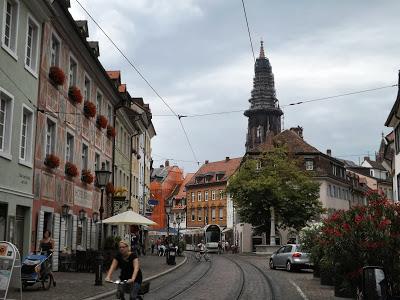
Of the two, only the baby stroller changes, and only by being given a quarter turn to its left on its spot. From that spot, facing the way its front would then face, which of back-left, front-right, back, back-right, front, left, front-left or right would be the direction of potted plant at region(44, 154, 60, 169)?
back-left

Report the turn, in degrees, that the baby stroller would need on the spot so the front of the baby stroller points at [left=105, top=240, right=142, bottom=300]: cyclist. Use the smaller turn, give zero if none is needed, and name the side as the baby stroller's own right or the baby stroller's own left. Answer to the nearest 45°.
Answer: approximately 45° to the baby stroller's own left

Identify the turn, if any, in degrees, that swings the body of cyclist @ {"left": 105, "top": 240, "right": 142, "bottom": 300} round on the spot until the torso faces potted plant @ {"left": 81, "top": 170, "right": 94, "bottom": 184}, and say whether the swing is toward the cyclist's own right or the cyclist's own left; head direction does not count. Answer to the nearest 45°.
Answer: approximately 135° to the cyclist's own right

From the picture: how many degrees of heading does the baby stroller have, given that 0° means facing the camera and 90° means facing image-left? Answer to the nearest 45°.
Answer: approximately 45°

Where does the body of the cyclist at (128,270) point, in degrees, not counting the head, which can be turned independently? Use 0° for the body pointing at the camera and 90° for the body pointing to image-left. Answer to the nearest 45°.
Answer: approximately 45°

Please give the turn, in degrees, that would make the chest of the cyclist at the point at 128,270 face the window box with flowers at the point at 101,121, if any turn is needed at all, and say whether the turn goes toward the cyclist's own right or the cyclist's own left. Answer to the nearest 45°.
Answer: approximately 135° to the cyclist's own right
